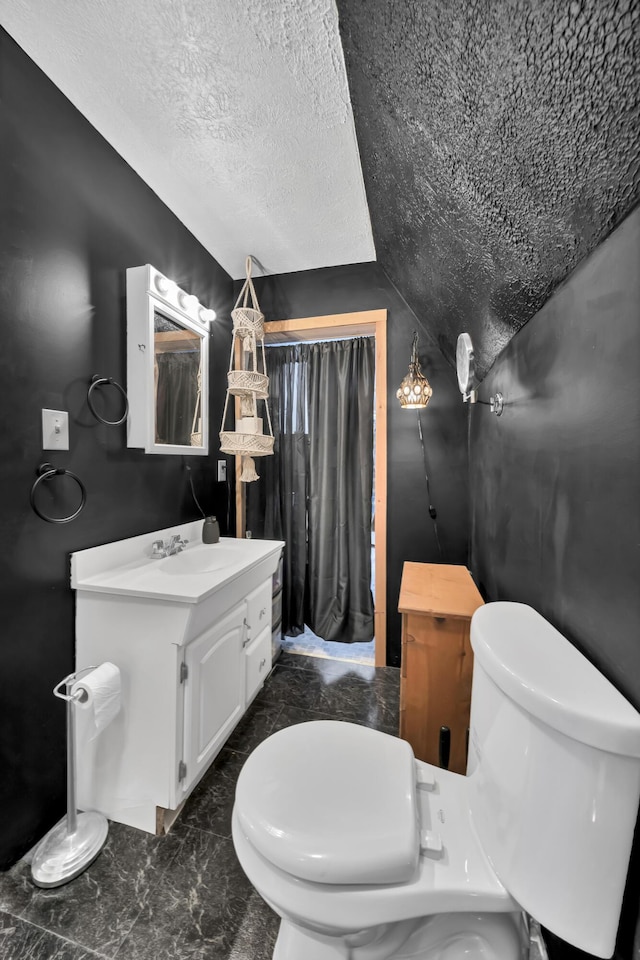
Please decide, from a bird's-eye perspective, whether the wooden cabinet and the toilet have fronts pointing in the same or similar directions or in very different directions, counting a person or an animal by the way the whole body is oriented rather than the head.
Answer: same or similar directions

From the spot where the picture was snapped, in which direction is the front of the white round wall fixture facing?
facing to the left of the viewer

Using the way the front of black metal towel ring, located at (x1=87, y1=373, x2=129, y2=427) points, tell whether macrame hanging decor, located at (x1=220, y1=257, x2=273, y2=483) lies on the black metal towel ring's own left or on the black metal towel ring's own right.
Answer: on the black metal towel ring's own left

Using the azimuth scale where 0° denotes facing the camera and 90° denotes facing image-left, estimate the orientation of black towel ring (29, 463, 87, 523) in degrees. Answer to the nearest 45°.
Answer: approximately 315°

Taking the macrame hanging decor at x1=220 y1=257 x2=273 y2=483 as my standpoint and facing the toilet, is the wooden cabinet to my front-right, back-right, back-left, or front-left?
front-left

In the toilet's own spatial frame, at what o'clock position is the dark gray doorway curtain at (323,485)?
The dark gray doorway curtain is roughly at 2 o'clock from the toilet.

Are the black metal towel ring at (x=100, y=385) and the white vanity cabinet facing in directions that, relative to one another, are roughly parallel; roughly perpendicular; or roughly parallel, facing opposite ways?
roughly parallel

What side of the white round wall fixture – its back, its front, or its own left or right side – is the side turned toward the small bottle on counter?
front

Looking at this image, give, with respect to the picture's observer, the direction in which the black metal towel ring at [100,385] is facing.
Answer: facing the viewer and to the right of the viewer

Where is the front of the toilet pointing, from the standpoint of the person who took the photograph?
facing to the left of the viewer

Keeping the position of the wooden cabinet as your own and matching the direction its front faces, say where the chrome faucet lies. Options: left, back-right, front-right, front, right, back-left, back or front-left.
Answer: front

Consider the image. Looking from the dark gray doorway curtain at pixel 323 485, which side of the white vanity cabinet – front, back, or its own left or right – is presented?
left

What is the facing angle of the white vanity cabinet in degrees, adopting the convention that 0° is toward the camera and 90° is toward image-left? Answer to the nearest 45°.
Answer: approximately 315°

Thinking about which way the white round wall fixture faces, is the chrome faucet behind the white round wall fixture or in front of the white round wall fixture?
in front

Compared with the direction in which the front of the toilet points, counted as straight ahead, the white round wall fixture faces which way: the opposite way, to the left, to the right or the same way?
the same way

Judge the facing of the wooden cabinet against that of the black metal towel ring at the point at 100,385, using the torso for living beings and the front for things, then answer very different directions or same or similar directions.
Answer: very different directions

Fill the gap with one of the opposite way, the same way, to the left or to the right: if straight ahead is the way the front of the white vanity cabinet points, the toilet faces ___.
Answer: the opposite way
